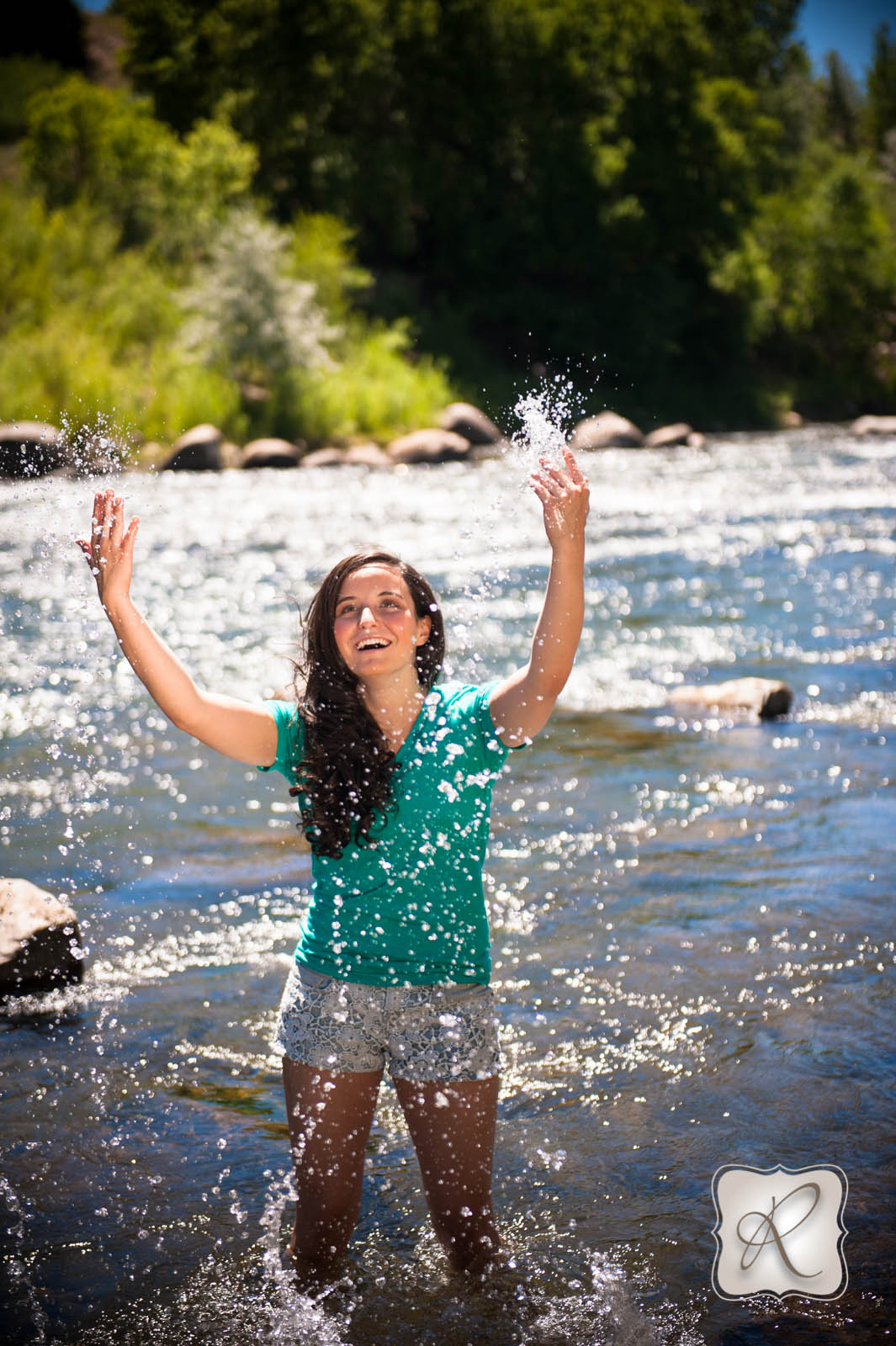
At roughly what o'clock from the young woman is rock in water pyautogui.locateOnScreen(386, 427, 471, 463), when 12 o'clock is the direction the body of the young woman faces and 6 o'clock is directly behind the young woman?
The rock in water is roughly at 6 o'clock from the young woman.

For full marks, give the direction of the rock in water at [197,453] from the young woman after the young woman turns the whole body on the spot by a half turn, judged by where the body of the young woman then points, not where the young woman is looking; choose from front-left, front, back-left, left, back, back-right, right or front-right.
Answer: front

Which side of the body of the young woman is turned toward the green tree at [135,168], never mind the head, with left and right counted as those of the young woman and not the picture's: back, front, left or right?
back

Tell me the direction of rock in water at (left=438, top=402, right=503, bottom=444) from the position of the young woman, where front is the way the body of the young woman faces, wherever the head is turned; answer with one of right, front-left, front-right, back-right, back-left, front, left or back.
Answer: back

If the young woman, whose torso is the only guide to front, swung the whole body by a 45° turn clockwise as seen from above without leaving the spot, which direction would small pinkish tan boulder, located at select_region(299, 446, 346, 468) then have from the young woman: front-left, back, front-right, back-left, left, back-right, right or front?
back-right

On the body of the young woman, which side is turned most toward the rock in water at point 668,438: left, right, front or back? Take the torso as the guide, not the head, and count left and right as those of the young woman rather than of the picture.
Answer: back

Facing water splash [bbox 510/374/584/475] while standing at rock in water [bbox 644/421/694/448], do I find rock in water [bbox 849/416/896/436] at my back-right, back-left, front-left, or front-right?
back-left

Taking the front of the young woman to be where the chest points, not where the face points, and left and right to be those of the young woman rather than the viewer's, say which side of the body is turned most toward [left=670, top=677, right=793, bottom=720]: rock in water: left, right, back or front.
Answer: back

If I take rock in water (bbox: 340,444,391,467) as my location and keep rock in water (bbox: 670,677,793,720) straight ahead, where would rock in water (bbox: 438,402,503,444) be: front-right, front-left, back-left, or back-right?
back-left

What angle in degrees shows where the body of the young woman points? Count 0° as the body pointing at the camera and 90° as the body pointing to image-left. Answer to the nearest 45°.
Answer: approximately 0°

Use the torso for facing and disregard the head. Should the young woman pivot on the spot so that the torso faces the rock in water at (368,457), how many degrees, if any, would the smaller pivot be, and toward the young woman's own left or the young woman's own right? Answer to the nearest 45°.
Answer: approximately 180°
